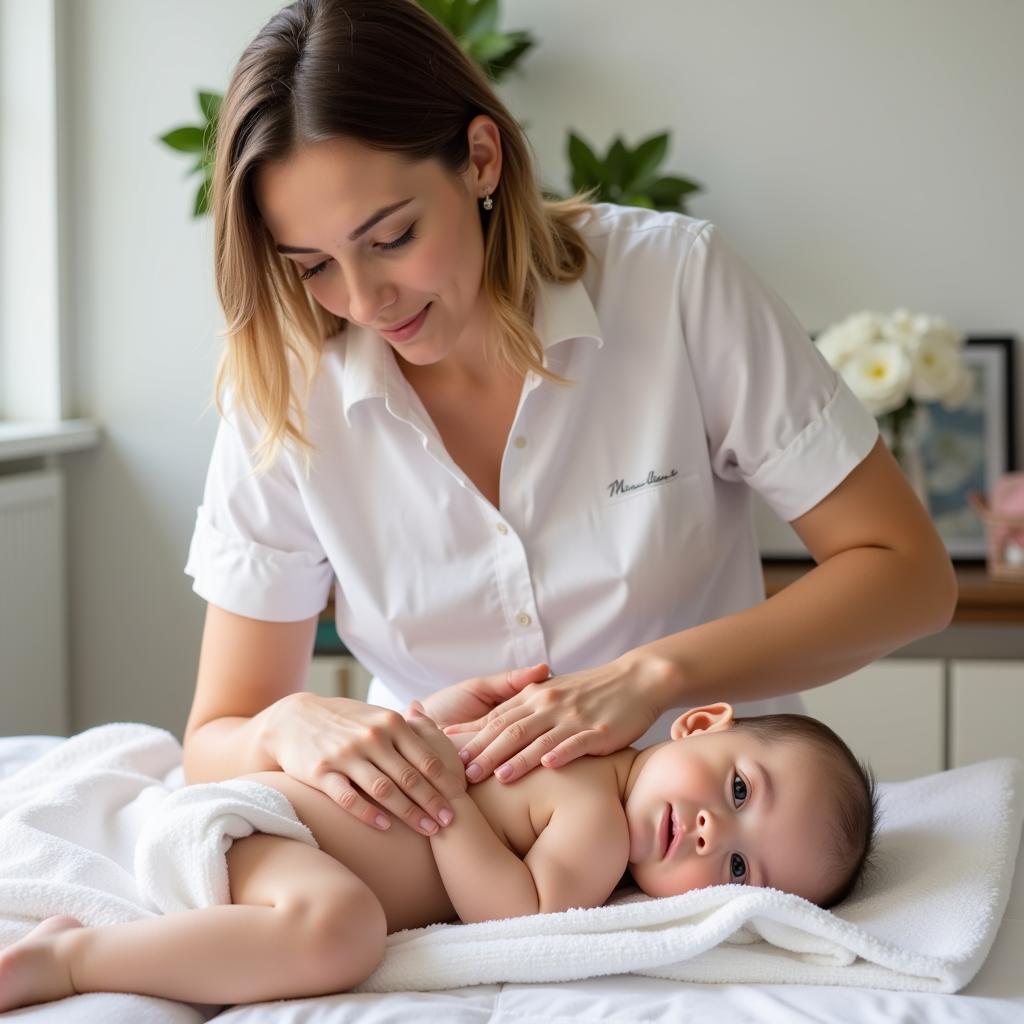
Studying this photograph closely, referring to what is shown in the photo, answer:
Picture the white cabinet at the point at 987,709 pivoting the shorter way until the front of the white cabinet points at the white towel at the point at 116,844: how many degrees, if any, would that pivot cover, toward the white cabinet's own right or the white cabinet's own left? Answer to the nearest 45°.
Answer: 0° — it already faces it

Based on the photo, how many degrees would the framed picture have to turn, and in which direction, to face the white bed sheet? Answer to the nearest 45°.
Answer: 0° — it already faces it

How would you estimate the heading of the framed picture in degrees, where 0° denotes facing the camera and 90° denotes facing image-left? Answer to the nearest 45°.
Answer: approximately 0°

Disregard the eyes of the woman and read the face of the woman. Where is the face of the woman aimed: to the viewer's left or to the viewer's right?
to the viewer's left

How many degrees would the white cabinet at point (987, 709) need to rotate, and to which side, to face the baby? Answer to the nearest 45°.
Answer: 0° — it already faces them

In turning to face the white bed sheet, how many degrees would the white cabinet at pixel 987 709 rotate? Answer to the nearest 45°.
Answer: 0° — it already faces it

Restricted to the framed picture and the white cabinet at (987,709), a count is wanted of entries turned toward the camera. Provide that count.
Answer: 2
